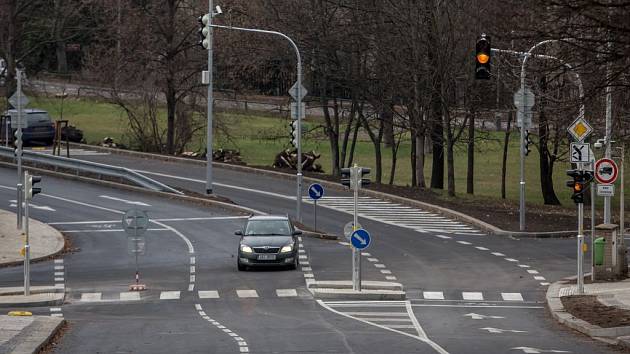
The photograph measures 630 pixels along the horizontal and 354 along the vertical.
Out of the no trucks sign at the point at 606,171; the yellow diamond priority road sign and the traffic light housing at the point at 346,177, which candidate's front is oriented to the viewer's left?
the traffic light housing

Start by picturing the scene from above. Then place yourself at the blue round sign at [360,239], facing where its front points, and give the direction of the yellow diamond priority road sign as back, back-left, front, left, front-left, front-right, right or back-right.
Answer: left

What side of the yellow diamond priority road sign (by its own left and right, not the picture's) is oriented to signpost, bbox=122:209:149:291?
right

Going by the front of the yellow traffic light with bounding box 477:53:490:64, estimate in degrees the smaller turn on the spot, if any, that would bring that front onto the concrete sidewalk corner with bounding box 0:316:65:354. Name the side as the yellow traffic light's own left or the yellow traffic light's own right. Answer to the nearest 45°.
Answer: approximately 45° to the yellow traffic light's own right

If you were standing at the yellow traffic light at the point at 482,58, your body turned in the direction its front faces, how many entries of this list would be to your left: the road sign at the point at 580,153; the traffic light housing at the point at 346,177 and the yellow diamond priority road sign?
2

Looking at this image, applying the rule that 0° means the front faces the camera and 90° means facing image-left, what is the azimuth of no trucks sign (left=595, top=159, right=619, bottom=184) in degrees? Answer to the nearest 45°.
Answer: approximately 0°

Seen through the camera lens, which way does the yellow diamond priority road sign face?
facing the viewer

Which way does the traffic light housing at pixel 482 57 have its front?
toward the camera

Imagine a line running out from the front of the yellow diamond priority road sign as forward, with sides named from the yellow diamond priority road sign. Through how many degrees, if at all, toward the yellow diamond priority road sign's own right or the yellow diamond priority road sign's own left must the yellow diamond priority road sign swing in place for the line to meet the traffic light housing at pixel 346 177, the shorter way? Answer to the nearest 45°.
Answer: approximately 90° to the yellow diamond priority road sign's own right

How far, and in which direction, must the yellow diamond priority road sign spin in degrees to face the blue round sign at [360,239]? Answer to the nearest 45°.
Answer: approximately 90° to its right
